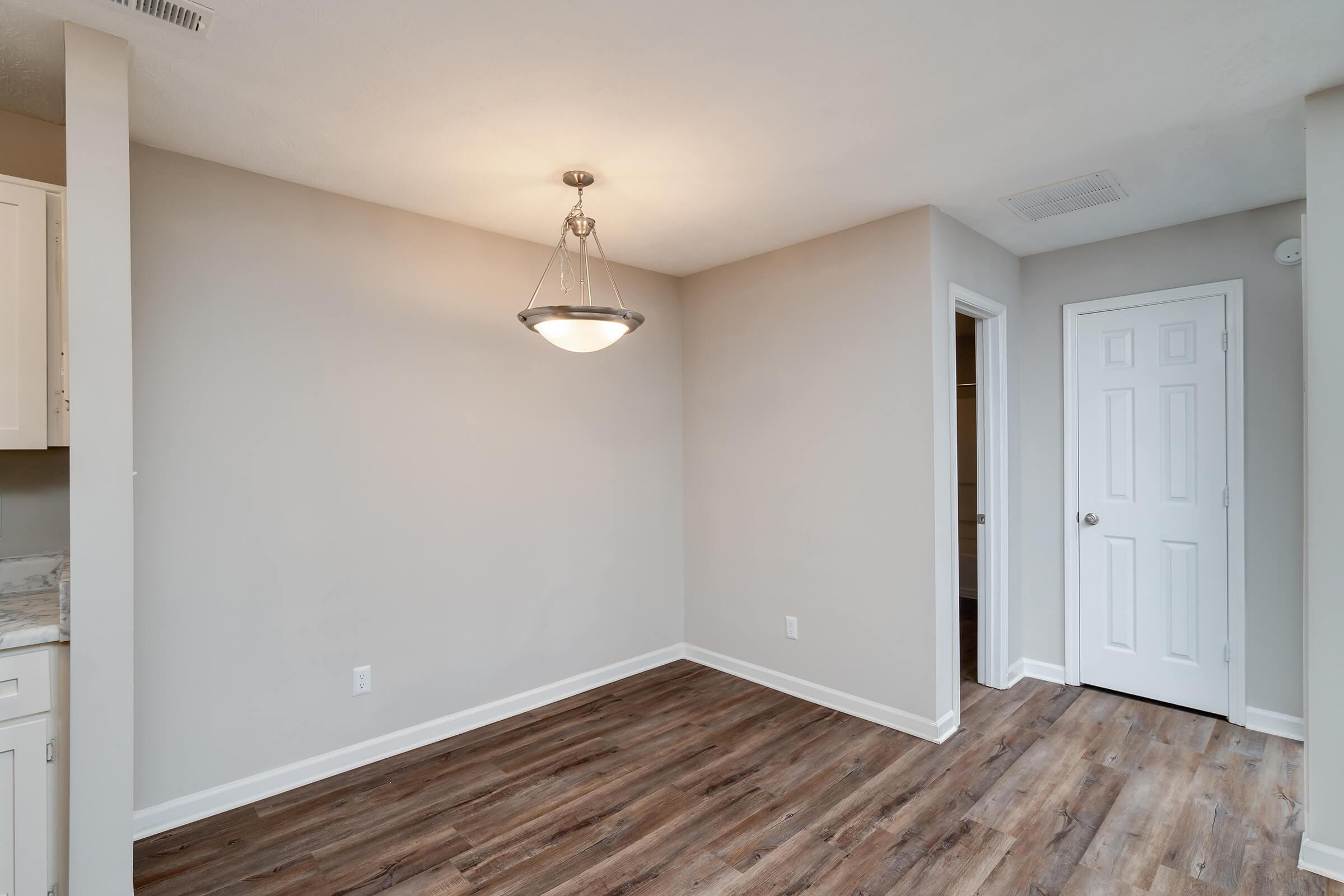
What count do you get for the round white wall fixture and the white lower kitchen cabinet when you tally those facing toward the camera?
2

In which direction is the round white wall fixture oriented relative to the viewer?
toward the camera

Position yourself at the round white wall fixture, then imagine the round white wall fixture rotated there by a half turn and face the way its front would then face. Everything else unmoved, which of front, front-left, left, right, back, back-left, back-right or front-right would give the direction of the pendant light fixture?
back-left

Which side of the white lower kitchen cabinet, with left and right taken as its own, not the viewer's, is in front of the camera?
front

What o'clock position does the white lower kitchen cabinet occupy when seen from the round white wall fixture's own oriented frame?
The white lower kitchen cabinet is roughly at 1 o'clock from the round white wall fixture.

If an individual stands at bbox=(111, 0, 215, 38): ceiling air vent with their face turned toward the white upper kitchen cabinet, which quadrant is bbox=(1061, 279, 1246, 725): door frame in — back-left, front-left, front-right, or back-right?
back-right

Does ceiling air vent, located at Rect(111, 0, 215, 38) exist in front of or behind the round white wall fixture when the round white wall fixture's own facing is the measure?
in front
